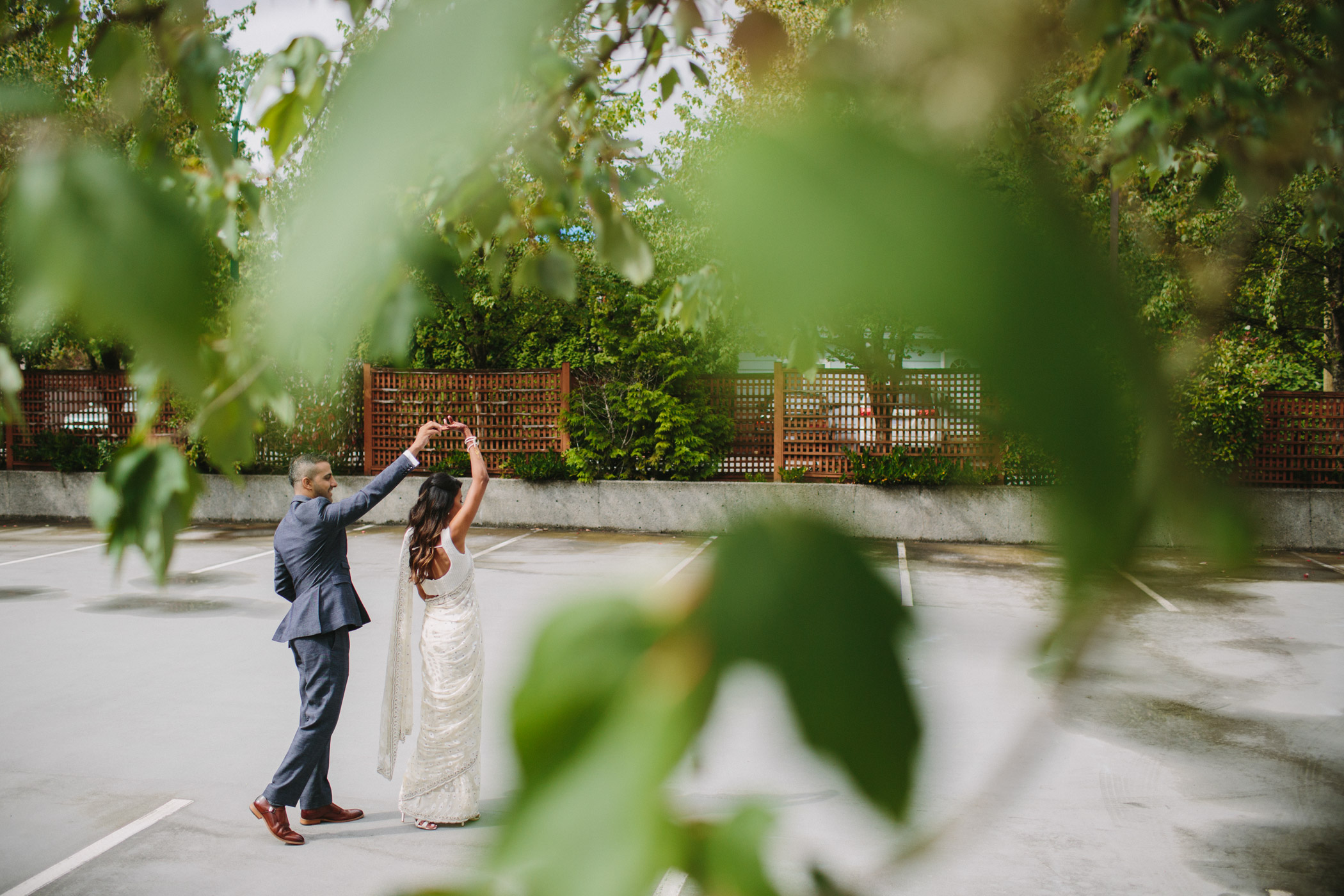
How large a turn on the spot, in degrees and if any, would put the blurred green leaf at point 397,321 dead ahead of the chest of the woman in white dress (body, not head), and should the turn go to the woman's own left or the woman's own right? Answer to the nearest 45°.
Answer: approximately 135° to the woman's own right

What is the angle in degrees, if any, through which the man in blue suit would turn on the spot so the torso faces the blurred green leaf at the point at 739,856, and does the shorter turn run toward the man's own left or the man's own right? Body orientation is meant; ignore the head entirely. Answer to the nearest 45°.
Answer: approximately 135° to the man's own right

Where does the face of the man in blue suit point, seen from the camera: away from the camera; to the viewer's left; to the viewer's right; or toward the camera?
to the viewer's right

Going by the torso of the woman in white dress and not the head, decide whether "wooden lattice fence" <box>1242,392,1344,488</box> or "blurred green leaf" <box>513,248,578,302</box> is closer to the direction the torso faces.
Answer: the wooden lattice fence

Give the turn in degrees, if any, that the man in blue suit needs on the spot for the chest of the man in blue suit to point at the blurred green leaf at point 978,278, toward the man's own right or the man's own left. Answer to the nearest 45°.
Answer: approximately 135° to the man's own right

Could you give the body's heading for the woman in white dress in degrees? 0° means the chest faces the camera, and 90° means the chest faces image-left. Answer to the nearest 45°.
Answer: approximately 225°

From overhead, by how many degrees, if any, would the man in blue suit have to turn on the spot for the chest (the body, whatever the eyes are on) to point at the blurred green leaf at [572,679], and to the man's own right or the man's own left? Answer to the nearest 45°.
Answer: approximately 135° to the man's own right

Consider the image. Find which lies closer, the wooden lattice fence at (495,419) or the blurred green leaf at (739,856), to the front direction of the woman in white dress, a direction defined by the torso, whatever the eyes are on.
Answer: the wooden lattice fence

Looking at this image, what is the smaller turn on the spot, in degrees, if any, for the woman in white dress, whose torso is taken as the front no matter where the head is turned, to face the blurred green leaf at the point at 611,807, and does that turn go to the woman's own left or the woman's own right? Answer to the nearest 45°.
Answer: approximately 135° to the woman's own right

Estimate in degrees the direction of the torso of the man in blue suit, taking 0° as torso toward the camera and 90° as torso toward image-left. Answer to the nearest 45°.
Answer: approximately 225°

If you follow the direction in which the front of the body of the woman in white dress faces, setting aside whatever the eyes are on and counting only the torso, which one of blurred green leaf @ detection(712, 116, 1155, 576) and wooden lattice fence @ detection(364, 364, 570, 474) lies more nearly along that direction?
the wooden lattice fence

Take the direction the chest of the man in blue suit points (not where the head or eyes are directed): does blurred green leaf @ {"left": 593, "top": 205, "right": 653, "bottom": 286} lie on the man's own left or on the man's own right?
on the man's own right
